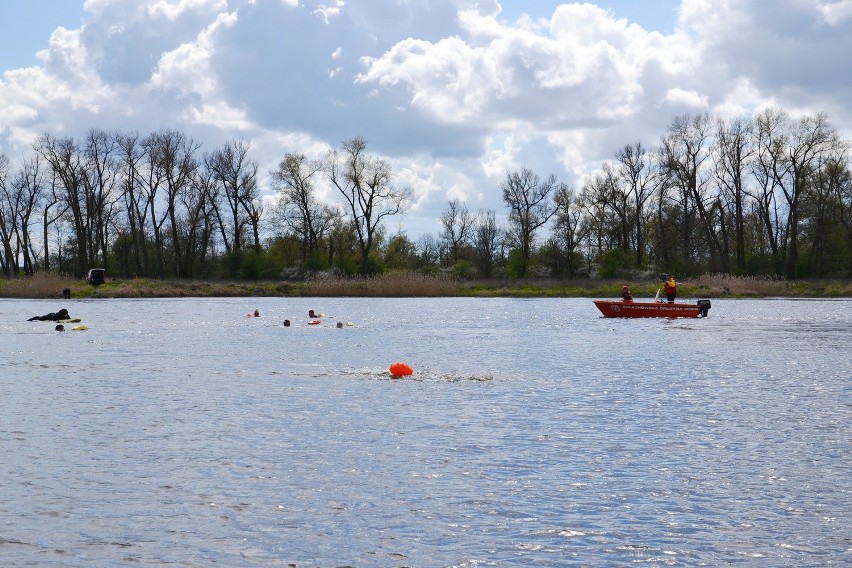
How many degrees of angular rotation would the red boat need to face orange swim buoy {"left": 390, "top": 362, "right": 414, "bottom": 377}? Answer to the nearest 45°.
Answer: approximately 90° to its left

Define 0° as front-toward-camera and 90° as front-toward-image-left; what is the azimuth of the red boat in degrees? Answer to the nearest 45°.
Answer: approximately 90°
